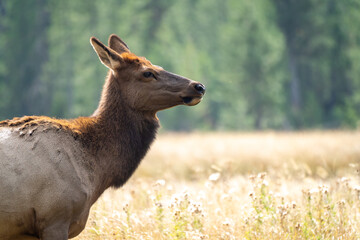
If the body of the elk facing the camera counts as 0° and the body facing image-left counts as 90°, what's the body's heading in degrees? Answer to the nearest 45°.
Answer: approximately 270°

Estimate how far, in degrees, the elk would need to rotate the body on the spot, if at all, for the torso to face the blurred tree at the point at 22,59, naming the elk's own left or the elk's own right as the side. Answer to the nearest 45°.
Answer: approximately 90° to the elk's own left
